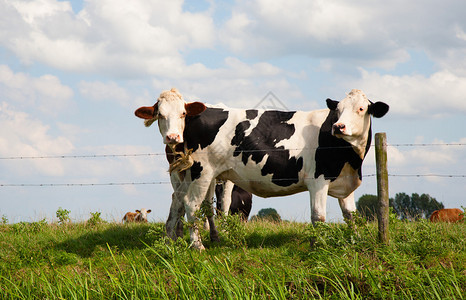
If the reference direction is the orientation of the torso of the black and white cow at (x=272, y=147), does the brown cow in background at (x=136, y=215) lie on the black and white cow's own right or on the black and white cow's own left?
on the black and white cow's own left

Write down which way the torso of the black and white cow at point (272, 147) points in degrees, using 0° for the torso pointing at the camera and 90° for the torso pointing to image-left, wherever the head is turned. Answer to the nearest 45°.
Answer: approximately 270°

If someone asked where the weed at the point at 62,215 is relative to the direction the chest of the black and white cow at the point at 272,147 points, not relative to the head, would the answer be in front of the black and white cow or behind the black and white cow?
behind

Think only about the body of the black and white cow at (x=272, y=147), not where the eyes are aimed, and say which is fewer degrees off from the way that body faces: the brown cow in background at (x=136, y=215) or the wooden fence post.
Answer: the wooden fence post

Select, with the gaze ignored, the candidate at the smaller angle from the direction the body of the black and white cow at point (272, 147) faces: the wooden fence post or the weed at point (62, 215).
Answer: the wooden fence post
